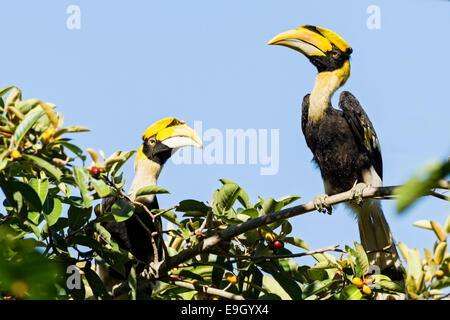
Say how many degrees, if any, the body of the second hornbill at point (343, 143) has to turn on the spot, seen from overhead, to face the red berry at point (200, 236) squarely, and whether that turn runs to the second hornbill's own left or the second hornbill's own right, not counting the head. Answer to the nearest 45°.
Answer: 0° — it already faces it

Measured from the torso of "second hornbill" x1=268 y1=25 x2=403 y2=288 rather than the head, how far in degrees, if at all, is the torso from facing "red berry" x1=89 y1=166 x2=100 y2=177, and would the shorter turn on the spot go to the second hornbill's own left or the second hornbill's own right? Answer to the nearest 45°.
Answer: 0° — it already faces it

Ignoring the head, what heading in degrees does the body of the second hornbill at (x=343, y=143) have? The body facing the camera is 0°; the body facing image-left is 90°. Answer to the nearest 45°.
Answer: approximately 45°
